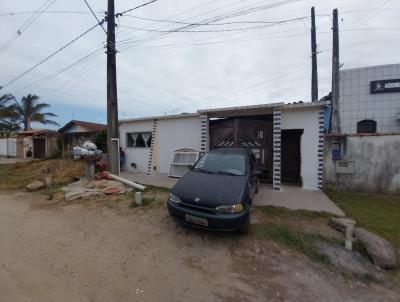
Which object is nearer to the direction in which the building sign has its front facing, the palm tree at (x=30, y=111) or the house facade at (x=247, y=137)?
the house facade

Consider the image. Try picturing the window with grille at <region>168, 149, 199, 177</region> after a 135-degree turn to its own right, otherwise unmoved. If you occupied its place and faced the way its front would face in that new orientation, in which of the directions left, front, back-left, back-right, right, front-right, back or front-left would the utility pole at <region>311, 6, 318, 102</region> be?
back-right

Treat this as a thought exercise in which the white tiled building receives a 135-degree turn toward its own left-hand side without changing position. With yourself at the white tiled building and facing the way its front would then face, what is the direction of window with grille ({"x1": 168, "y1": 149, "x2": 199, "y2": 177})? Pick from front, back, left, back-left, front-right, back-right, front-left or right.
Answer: back

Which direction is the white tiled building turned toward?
toward the camera

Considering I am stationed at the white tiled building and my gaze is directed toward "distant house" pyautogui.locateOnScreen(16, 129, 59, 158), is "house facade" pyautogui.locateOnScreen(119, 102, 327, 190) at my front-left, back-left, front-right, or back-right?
front-left

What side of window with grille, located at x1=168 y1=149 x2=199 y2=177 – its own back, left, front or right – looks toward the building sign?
left

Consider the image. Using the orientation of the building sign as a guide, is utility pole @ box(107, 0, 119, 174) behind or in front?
in front

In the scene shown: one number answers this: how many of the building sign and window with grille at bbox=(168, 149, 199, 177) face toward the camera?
2

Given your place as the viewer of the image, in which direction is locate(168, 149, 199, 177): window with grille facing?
facing the viewer

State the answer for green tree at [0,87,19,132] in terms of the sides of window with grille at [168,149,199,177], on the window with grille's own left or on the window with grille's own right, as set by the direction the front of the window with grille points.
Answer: on the window with grille's own right

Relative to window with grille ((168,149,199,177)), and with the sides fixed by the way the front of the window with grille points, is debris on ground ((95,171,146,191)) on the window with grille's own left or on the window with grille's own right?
on the window with grille's own right

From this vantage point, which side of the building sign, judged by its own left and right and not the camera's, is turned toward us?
front

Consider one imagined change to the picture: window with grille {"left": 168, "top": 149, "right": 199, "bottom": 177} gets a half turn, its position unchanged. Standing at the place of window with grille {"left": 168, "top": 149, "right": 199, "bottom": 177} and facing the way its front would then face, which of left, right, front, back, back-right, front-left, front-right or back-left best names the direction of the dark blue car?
back

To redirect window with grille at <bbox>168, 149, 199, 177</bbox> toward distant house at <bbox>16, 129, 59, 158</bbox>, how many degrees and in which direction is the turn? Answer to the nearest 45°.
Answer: approximately 135° to its right

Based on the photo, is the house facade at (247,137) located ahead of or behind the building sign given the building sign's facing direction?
ahead
